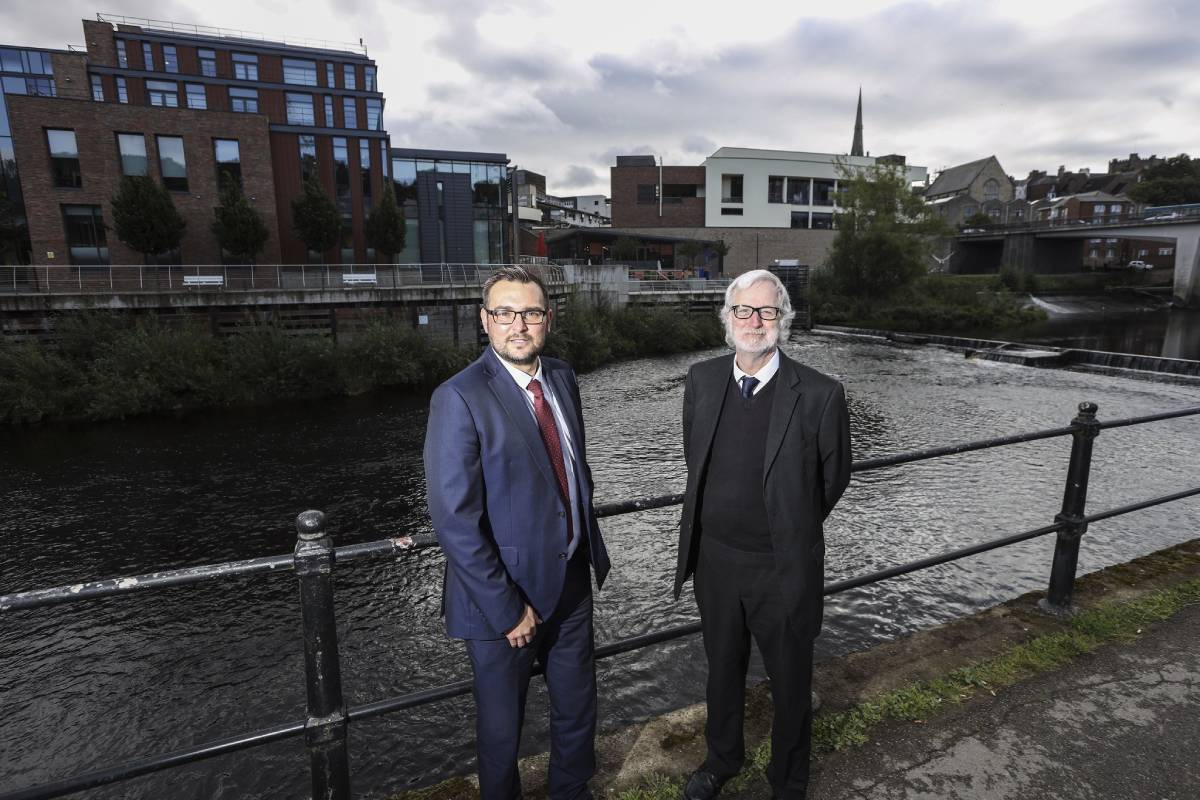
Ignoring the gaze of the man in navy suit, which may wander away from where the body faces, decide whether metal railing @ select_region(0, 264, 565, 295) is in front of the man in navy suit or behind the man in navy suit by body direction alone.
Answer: behind

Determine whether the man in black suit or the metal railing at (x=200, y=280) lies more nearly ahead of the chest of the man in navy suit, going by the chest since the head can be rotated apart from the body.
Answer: the man in black suit

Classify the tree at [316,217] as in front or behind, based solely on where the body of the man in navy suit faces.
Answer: behind

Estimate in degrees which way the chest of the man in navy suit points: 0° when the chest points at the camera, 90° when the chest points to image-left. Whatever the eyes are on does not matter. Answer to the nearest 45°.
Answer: approximately 315°

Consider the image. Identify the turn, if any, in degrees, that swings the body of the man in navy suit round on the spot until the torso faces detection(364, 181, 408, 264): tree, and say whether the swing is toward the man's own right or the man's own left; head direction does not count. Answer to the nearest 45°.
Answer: approximately 135° to the man's own left

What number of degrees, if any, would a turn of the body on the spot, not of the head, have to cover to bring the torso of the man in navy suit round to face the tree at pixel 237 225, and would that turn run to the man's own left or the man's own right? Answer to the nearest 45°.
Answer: approximately 135° to the man's own left

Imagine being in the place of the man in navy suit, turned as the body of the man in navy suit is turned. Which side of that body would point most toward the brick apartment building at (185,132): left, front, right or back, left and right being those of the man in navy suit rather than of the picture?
back

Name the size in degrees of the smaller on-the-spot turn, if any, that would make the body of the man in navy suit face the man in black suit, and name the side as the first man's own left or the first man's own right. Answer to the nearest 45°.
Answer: approximately 45° to the first man's own left

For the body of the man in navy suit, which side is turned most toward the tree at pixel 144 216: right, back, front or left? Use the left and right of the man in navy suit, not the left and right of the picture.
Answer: back
